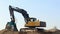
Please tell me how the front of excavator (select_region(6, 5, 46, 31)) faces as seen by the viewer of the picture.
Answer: facing to the left of the viewer
